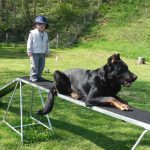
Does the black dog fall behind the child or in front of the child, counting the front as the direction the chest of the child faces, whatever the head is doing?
in front

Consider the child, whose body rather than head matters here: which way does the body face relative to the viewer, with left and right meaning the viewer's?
facing the viewer and to the right of the viewer

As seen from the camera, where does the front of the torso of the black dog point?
to the viewer's right

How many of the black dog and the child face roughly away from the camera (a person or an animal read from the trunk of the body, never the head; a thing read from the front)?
0

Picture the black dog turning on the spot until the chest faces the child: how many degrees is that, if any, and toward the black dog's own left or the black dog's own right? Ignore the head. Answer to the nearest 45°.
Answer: approximately 135° to the black dog's own left
